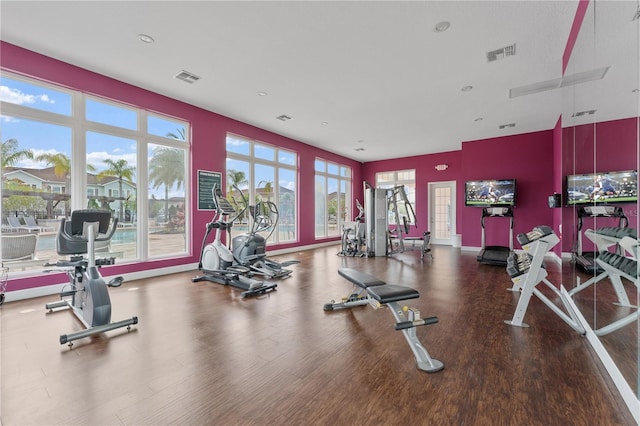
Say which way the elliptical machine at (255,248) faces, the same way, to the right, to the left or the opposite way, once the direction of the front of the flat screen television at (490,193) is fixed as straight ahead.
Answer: to the right

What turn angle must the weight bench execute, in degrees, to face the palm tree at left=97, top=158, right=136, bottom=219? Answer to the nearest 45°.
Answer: approximately 135° to its right

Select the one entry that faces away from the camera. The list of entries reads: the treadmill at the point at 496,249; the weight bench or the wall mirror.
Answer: the treadmill

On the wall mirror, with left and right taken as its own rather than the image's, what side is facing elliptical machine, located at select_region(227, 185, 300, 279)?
front

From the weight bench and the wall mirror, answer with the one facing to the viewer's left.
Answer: the wall mirror

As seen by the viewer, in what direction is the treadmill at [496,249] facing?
away from the camera

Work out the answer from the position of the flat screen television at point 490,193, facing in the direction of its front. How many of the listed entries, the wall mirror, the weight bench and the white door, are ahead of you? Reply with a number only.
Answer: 2

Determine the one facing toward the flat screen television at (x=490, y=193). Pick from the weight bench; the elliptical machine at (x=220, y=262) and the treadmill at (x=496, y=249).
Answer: the treadmill

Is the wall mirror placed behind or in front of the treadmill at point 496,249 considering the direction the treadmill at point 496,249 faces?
behind

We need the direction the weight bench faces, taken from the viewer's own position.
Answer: facing the viewer and to the right of the viewer

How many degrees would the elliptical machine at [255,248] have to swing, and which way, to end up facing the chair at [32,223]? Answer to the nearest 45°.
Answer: approximately 45° to its left

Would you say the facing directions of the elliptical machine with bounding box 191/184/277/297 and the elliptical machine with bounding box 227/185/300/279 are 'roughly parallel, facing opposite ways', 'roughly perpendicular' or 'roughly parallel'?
roughly parallel

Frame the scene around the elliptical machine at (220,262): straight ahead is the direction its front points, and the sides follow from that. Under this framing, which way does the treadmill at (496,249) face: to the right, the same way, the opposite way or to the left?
to the right

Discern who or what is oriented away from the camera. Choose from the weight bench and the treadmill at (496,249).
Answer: the treadmill

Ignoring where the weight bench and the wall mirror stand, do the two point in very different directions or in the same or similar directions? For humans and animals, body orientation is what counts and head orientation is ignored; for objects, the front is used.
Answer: very different directions

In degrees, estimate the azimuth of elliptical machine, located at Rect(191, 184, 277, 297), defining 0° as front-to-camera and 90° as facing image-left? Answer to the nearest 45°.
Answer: approximately 135°

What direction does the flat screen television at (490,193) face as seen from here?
toward the camera

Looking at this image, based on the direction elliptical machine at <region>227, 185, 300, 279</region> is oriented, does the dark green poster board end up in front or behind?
in front

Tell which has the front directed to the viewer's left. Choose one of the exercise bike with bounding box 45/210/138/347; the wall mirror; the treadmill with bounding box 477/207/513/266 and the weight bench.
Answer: the wall mirror
